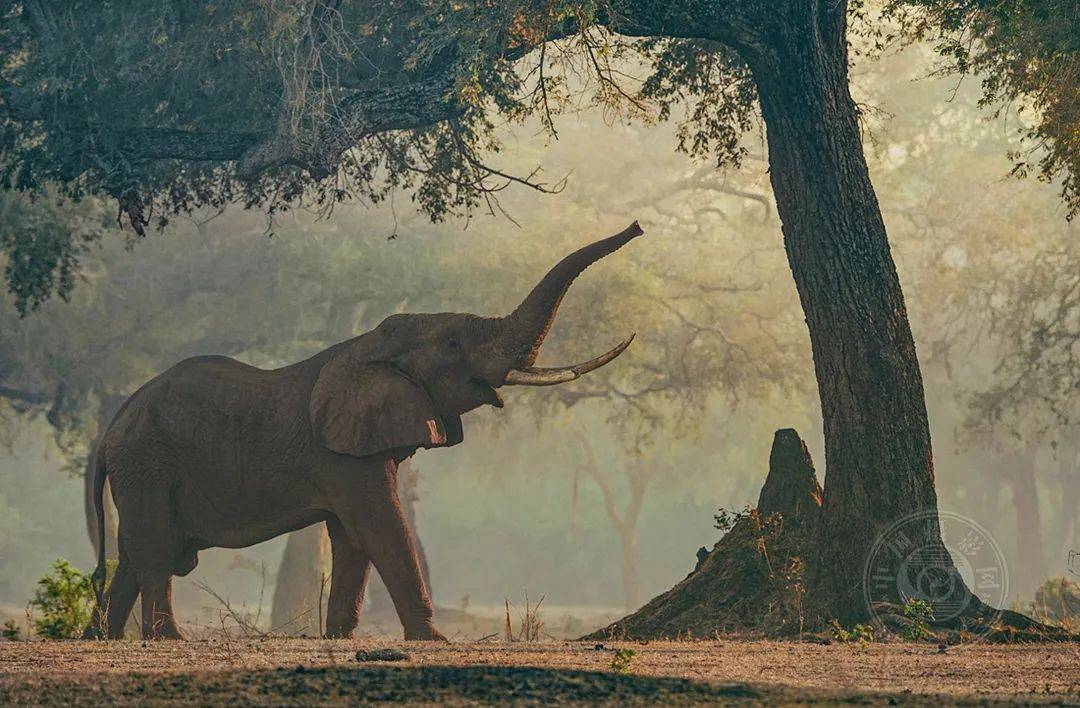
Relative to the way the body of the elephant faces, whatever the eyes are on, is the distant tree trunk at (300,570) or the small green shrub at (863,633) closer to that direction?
the small green shrub

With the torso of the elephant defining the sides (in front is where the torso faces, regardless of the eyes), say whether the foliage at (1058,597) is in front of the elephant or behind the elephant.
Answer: in front

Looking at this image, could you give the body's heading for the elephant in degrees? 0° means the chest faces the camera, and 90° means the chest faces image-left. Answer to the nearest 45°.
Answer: approximately 270°

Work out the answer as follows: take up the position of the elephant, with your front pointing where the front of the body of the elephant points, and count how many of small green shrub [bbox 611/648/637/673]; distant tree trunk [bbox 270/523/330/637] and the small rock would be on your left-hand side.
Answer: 1

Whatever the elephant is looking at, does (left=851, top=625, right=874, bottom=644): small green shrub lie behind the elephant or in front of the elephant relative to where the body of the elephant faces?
in front
